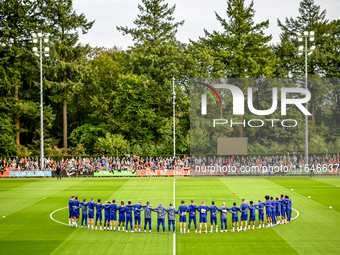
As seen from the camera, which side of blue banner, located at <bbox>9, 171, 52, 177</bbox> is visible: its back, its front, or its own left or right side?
front
